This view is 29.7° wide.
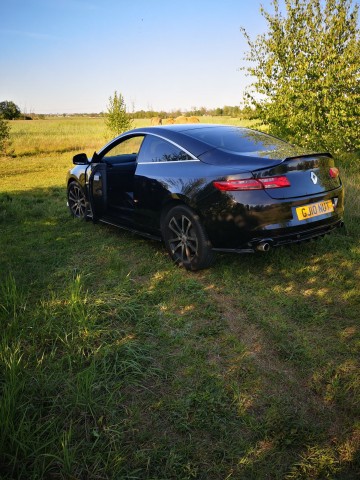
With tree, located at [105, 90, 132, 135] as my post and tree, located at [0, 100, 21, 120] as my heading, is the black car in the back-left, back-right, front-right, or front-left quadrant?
back-left

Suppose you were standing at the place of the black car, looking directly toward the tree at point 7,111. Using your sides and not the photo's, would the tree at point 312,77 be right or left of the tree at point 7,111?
right

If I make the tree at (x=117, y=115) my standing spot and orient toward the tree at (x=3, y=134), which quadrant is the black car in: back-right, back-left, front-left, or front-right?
front-left

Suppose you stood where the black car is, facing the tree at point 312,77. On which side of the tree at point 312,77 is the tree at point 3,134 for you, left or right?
left

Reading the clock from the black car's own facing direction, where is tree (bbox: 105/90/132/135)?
The tree is roughly at 1 o'clock from the black car.

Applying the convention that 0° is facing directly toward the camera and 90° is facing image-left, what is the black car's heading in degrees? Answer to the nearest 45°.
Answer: approximately 135°

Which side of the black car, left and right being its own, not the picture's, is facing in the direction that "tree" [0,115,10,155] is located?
front

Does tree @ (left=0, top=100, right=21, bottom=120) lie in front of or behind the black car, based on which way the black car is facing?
in front

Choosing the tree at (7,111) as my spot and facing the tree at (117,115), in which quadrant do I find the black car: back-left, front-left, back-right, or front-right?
front-right
